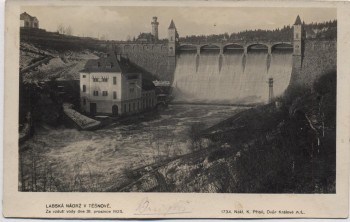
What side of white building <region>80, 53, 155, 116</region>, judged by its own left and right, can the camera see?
front
